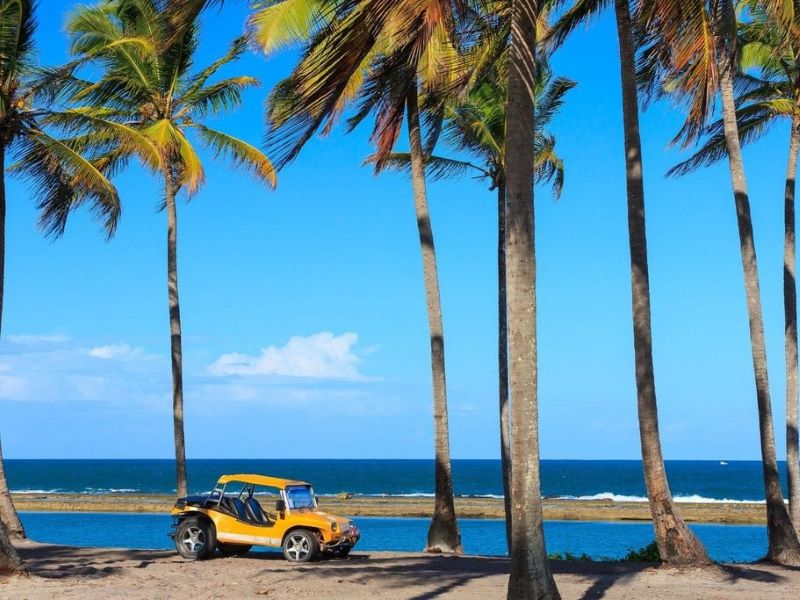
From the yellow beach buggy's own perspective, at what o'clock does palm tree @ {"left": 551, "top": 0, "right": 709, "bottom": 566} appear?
The palm tree is roughly at 12 o'clock from the yellow beach buggy.

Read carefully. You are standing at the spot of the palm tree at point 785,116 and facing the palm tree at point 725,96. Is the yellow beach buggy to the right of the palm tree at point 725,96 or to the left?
right

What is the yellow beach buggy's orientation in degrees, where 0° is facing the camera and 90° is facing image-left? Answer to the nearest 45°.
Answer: approximately 315°

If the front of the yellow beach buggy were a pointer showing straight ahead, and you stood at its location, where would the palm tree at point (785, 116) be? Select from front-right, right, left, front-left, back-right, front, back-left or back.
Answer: front-left

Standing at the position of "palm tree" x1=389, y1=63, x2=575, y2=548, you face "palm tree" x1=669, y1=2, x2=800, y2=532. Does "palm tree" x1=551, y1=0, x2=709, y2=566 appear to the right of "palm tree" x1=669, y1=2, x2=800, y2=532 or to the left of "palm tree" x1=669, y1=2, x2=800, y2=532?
right

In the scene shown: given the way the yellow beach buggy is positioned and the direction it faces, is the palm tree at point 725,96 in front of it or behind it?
in front
